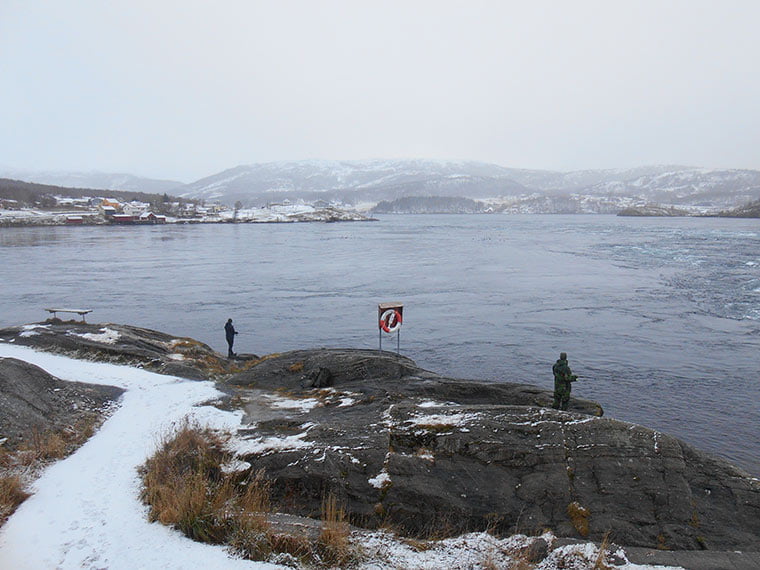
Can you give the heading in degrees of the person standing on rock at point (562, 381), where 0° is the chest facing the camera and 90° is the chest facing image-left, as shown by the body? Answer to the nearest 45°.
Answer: approximately 225°

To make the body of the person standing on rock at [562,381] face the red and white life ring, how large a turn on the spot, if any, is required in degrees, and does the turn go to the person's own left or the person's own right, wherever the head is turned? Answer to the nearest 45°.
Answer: approximately 90° to the person's own left

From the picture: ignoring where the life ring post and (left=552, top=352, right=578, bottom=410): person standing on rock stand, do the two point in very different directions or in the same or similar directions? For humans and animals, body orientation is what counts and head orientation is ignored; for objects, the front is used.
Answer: very different directions

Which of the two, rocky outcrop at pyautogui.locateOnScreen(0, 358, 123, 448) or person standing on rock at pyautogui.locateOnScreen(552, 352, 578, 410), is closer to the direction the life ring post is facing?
the rocky outcrop

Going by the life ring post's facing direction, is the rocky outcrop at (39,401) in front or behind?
in front

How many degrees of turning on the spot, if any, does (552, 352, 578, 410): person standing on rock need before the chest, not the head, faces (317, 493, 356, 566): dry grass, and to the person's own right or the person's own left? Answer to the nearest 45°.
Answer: approximately 135° to the person's own right

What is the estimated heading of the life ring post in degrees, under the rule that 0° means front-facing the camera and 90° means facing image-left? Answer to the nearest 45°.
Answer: approximately 45°

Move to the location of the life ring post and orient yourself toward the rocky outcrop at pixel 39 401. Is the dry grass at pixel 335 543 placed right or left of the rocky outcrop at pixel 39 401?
left

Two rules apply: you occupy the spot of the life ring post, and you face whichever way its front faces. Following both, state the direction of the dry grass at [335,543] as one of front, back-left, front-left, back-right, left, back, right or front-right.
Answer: front-left

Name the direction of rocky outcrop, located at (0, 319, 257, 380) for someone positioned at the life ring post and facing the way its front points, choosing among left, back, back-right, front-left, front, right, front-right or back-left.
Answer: front-right

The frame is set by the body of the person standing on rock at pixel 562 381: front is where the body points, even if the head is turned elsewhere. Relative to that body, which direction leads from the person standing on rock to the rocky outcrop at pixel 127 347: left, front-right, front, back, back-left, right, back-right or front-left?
back-left
